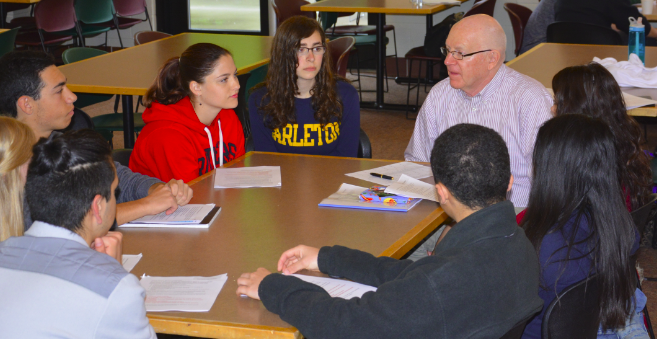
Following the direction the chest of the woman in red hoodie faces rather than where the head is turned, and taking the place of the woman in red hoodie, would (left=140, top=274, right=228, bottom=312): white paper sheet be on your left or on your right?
on your right

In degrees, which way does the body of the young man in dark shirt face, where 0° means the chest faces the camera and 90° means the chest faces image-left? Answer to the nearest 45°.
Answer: approximately 135°

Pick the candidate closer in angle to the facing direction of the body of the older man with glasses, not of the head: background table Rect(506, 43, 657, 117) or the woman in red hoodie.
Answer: the woman in red hoodie

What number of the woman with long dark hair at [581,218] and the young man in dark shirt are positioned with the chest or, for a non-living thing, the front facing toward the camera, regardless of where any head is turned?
0

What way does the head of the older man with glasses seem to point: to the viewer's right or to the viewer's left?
to the viewer's left

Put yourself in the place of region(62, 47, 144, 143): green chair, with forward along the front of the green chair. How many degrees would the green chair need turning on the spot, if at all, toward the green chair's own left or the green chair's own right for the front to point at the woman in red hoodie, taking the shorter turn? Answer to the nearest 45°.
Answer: approximately 45° to the green chair's own right

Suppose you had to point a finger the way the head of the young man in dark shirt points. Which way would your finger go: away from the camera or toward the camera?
away from the camera

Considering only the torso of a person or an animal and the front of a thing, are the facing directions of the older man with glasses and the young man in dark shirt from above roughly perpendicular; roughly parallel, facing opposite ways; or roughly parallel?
roughly perpendicular

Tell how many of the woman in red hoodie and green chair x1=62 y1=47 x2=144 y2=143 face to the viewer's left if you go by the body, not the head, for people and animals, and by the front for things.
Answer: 0

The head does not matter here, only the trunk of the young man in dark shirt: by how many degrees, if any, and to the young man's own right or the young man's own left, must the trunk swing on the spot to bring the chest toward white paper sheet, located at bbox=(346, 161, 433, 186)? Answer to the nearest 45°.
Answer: approximately 45° to the young man's own right
